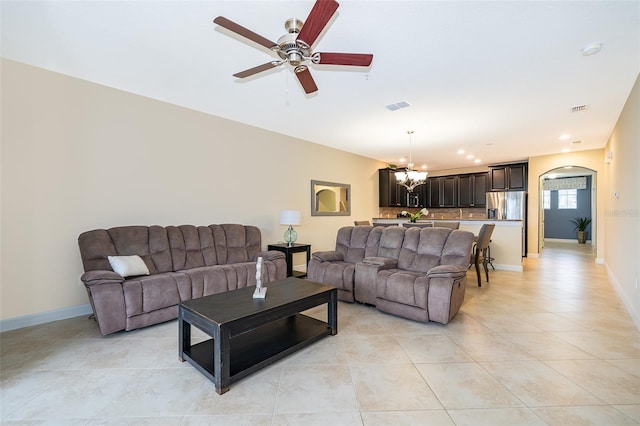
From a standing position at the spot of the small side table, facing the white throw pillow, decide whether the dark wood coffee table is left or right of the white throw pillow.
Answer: left

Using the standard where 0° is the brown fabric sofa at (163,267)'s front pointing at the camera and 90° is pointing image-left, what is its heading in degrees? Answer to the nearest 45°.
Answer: approximately 315°

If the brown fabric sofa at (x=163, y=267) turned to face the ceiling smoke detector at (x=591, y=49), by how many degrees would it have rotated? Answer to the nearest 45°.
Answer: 0° — it already faces it

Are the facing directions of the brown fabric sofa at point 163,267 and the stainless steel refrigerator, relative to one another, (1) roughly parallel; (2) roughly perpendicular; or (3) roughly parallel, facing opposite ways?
roughly perpendicular

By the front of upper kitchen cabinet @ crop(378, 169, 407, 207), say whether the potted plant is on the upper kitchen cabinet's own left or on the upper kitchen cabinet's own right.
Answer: on the upper kitchen cabinet's own left

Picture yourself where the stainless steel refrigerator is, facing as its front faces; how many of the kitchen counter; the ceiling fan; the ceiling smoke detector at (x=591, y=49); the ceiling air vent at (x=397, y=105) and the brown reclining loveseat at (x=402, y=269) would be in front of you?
5

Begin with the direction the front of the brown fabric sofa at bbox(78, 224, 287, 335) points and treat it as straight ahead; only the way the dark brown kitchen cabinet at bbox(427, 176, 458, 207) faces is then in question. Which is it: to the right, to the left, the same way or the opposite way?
to the right

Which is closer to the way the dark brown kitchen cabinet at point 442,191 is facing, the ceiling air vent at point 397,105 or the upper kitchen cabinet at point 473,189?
the ceiling air vent

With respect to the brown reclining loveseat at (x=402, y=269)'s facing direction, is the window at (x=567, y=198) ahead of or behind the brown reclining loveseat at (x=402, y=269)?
behind

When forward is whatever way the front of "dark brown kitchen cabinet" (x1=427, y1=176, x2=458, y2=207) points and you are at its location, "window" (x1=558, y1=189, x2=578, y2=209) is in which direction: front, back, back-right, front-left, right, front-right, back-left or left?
back-left

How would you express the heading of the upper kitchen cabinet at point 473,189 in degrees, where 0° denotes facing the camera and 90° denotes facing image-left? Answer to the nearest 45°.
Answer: approximately 0°

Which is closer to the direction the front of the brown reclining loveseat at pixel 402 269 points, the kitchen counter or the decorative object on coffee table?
the decorative object on coffee table

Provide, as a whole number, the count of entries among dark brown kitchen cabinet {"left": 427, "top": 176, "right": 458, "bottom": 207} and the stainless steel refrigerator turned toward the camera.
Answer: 2

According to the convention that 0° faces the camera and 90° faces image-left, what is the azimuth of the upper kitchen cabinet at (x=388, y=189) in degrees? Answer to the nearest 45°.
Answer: approximately 315°

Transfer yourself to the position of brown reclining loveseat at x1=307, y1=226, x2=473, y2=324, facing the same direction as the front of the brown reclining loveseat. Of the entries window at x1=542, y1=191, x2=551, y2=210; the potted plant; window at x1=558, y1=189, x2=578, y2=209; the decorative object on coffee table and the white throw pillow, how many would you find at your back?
3
